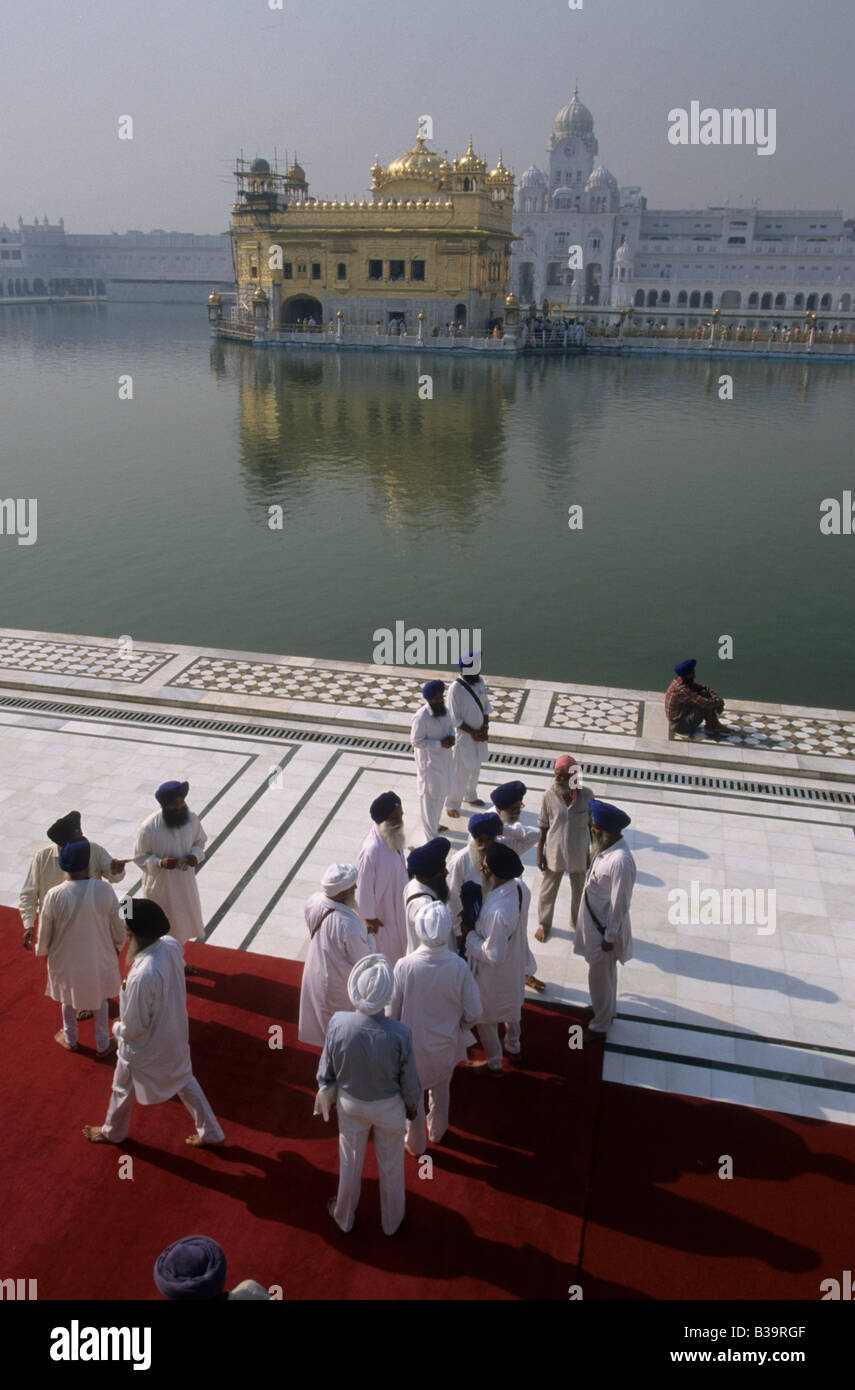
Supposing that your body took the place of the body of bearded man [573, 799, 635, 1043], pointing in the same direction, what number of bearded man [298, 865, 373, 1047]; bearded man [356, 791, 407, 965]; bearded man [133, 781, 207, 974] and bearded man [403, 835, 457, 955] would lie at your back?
0

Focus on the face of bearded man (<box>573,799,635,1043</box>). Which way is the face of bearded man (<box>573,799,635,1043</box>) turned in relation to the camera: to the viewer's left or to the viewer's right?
to the viewer's left

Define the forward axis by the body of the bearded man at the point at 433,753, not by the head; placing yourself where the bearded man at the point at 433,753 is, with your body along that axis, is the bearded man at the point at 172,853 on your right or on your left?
on your right

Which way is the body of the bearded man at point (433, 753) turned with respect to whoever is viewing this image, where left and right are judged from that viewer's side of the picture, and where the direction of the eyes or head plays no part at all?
facing the viewer and to the right of the viewer

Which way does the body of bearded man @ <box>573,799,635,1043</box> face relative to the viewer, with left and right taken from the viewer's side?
facing to the left of the viewer

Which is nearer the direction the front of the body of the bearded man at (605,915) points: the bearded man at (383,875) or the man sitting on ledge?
the bearded man

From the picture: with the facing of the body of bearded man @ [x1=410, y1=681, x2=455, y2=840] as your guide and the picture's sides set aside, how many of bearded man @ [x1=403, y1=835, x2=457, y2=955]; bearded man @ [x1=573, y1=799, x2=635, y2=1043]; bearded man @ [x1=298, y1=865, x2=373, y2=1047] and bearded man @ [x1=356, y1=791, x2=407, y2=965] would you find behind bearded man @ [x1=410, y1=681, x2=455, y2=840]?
0

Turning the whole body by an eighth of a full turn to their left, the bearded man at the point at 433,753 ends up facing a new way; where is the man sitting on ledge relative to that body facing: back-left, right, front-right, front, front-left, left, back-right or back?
front-left

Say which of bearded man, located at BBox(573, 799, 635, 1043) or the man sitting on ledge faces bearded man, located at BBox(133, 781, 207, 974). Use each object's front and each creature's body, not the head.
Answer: bearded man, located at BBox(573, 799, 635, 1043)

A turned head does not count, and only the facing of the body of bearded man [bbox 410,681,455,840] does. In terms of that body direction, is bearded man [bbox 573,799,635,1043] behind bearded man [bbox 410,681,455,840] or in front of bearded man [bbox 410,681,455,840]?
in front

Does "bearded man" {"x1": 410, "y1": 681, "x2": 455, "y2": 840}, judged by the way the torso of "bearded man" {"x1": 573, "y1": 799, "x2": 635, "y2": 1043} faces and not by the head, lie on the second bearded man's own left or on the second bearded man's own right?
on the second bearded man's own right
